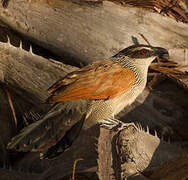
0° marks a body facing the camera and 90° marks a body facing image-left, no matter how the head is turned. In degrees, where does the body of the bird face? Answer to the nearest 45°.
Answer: approximately 270°
